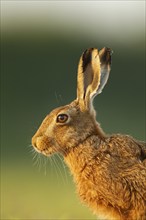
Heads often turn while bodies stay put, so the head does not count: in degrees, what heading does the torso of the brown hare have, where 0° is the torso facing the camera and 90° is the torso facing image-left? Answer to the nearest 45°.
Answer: approximately 90°
